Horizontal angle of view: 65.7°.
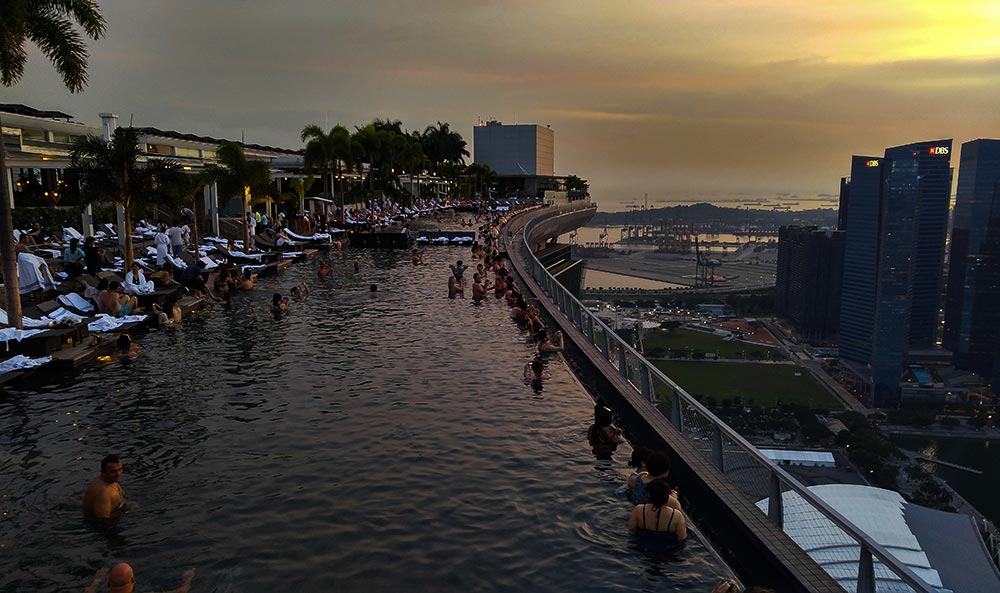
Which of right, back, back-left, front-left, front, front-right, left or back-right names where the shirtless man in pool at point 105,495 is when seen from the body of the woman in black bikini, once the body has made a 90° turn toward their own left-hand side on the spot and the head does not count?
front

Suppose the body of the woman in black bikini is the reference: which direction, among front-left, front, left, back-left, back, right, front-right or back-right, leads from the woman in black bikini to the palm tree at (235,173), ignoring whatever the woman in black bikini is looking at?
front-left

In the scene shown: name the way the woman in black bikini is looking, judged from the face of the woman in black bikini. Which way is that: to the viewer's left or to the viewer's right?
to the viewer's right

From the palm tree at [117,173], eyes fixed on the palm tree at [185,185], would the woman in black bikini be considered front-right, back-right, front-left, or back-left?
back-right

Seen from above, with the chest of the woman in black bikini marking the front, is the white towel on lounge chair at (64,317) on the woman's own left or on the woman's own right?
on the woman's own left

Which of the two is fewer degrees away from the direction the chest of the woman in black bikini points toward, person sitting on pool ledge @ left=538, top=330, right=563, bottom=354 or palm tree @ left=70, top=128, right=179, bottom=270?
the person sitting on pool ledge

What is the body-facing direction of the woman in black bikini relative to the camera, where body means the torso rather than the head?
away from the camera

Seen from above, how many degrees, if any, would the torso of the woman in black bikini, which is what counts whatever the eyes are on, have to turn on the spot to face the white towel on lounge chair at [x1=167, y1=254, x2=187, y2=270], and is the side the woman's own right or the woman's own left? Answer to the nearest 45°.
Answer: approximately 45° to the woman's own left

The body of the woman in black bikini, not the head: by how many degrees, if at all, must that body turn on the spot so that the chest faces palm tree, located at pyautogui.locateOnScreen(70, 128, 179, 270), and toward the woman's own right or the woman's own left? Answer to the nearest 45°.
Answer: approximately 45° to the woman's own left

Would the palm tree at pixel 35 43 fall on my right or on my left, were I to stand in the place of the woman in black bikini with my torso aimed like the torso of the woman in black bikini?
on my left
